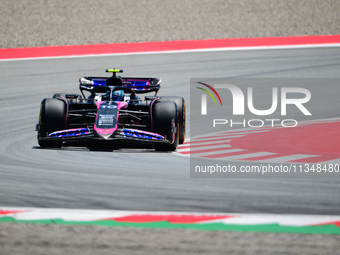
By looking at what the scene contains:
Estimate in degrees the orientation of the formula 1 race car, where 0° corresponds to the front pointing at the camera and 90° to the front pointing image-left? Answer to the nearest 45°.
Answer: approximately 0°
